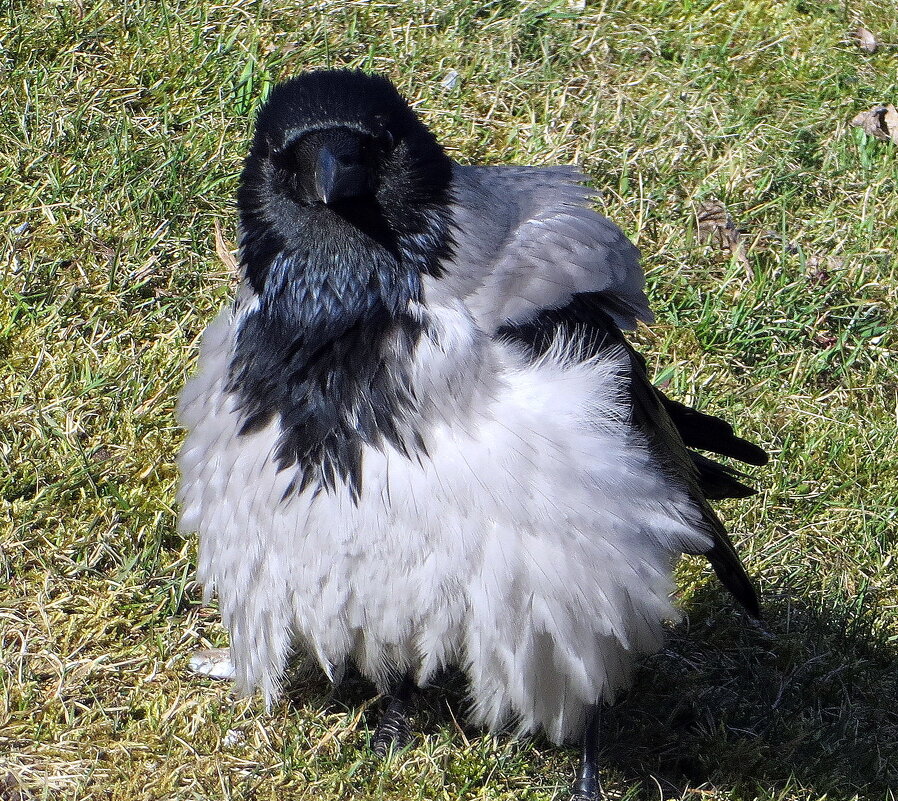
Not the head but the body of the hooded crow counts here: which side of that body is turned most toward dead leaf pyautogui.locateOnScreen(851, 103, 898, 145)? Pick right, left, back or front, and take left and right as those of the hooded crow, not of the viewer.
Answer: back

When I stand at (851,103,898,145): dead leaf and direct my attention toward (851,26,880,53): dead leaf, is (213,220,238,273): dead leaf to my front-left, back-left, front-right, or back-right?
back-left

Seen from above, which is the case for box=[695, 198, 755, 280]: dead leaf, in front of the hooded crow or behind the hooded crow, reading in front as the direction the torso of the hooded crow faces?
behind

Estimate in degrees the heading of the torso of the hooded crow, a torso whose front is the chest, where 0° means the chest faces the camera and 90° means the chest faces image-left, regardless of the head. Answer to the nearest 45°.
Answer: approximately 45°

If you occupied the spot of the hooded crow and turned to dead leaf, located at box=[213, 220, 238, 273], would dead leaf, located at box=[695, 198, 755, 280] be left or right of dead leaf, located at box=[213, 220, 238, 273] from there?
right

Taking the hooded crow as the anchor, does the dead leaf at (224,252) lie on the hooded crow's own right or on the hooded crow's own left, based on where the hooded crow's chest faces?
on the hooded crow's own right
